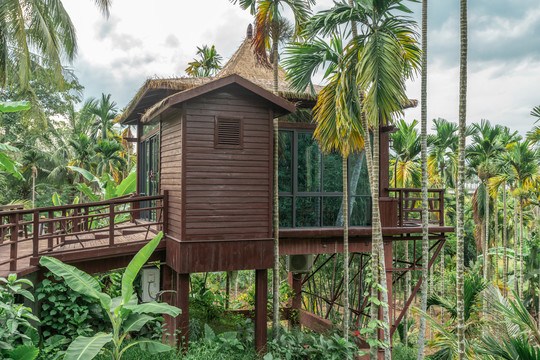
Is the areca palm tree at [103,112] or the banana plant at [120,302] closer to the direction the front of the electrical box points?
the banana plant

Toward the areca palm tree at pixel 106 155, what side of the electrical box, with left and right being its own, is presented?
back

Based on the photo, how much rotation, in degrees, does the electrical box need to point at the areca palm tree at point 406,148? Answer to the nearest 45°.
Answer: approximately 135° to its left

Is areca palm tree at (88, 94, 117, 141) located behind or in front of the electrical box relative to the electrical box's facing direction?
behind

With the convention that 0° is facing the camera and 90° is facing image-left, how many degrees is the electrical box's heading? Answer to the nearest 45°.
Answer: approximately 0°

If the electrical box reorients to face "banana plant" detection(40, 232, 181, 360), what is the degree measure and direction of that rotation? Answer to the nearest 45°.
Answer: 0° — it already faces it
